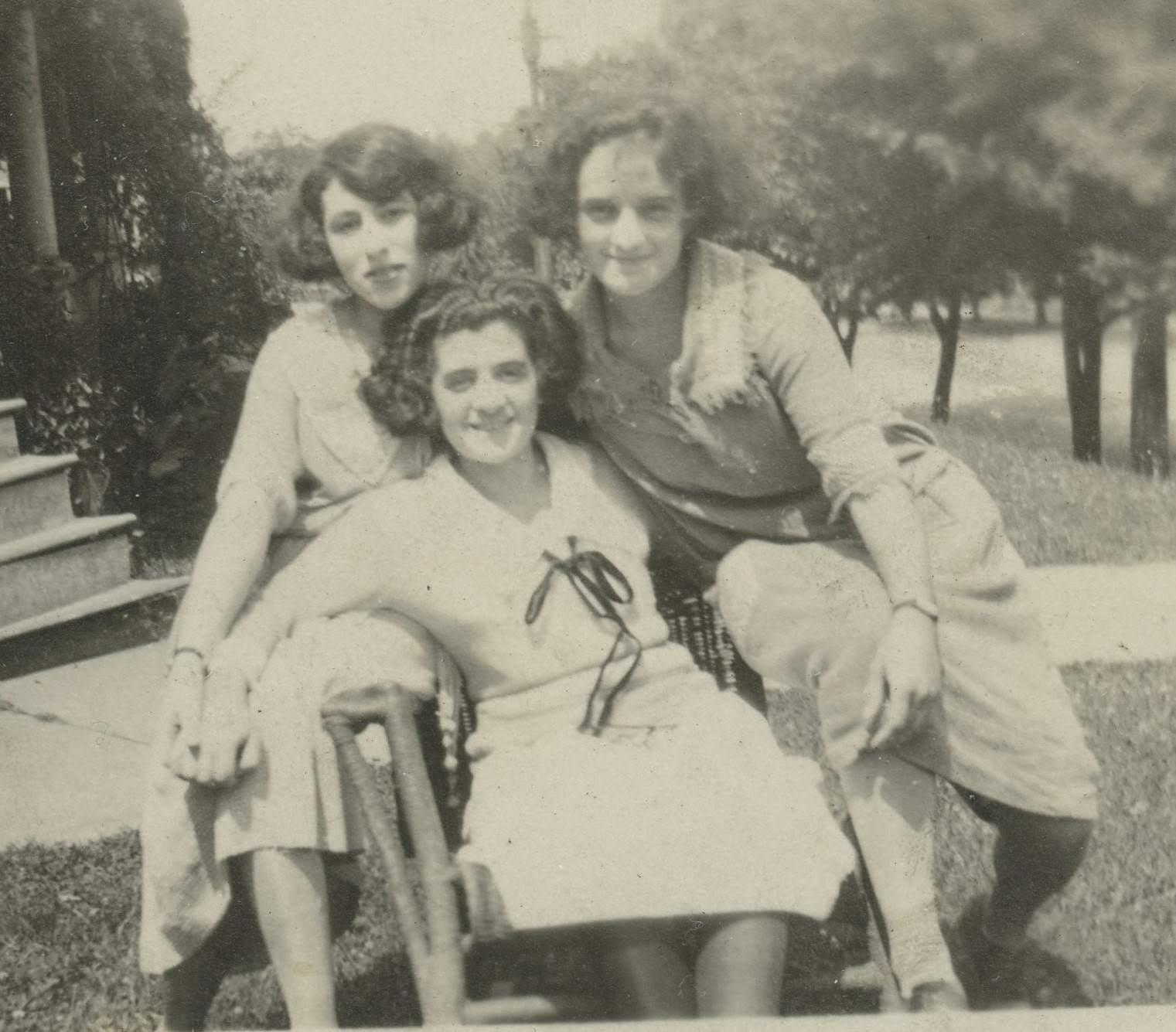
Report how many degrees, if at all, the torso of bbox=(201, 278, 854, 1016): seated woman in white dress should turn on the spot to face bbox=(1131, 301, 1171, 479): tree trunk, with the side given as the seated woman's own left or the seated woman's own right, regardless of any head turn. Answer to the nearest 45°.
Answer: approximately 135° to the seated woman's own left

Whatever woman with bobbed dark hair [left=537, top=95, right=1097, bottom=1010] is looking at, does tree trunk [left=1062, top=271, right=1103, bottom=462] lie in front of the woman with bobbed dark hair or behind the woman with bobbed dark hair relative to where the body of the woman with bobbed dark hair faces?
behind

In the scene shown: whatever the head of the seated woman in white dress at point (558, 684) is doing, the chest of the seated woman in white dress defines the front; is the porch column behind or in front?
behind

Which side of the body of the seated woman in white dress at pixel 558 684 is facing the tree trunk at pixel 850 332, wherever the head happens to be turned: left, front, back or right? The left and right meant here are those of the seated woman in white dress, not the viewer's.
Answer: back

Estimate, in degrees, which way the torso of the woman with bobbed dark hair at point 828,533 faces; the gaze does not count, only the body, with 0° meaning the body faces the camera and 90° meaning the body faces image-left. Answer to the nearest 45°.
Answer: approximately 45°

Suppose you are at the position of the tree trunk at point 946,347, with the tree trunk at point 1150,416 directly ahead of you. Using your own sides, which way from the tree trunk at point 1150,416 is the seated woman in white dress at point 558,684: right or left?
right

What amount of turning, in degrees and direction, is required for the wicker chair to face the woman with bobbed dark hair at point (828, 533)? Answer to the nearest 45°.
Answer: approximately 135° to its left

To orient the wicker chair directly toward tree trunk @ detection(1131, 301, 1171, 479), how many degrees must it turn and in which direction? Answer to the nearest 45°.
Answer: approximately 135° to its left

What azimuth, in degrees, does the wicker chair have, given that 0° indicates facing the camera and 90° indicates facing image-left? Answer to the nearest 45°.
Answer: approximately 0°
